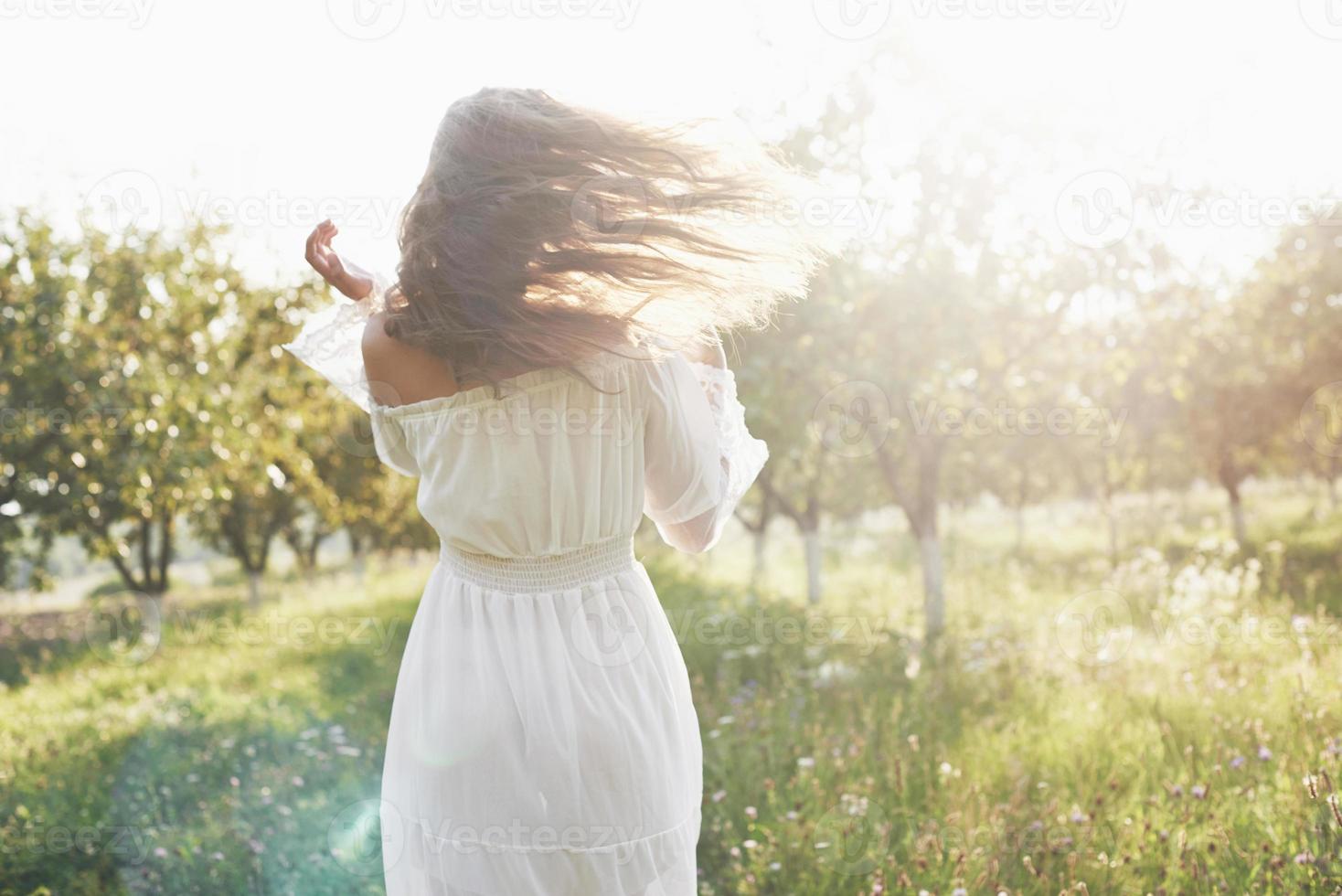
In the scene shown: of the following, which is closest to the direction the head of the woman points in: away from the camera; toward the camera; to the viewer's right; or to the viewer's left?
away from the camera

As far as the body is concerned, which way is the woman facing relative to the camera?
away from the camera
